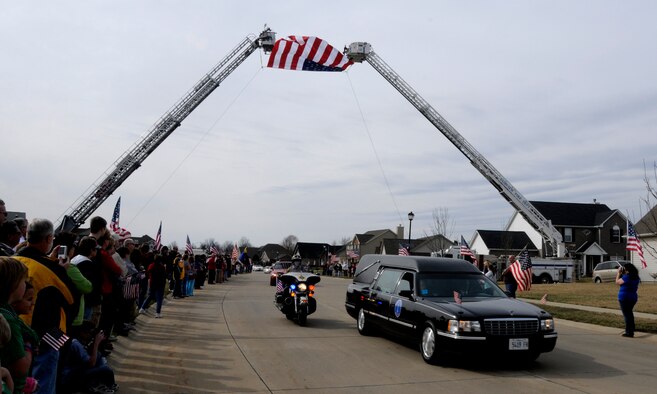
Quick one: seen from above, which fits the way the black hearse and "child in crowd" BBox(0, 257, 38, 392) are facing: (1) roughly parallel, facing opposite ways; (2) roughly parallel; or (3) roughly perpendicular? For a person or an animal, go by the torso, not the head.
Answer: roughly perpendicular

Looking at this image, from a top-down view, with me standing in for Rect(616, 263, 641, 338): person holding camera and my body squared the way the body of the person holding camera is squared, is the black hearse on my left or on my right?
on my left

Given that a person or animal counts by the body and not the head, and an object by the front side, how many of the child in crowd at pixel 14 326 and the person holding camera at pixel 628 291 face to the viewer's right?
1

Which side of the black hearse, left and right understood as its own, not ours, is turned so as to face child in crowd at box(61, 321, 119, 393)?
right

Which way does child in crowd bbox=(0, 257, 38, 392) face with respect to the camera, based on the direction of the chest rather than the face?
to the viewer's right

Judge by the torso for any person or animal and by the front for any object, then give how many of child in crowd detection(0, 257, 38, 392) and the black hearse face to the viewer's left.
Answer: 0

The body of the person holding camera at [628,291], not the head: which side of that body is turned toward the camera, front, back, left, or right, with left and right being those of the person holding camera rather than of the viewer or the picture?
left

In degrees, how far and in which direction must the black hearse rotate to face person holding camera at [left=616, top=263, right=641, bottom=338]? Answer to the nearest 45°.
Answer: approximately 90° to its left

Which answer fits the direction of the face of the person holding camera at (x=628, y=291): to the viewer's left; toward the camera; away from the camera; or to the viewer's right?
to the viewer's left

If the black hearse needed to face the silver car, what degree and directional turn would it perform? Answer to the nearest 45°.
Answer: approximately 135° to its left

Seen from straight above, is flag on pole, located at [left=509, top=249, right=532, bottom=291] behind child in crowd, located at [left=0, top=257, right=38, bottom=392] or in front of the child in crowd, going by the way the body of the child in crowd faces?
in front

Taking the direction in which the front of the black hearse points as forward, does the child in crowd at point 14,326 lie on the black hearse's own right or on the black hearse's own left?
on the black hearse's own right

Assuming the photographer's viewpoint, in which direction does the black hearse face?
facing the viewer and to the right of the viewer

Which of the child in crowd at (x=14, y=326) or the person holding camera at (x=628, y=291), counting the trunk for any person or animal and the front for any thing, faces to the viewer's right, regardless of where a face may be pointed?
the child in crowd

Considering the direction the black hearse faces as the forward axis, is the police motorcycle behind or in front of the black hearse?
behind
